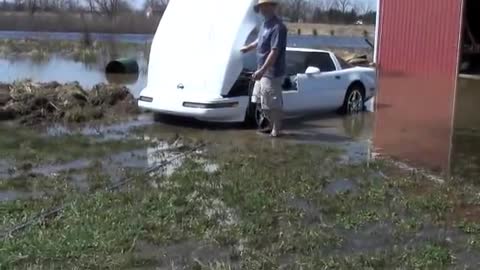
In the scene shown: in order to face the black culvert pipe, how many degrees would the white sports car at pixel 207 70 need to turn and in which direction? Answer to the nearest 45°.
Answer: approximately 135° to its right

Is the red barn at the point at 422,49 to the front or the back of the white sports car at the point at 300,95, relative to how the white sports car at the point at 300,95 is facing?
to the back

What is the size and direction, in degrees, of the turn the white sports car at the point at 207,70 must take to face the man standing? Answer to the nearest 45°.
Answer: approximately 90° to its left

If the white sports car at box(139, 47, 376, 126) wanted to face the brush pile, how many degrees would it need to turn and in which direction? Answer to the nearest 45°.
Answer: approximately 45° to its right

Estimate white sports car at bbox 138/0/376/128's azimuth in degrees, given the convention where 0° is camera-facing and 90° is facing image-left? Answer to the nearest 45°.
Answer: approximately 45°
